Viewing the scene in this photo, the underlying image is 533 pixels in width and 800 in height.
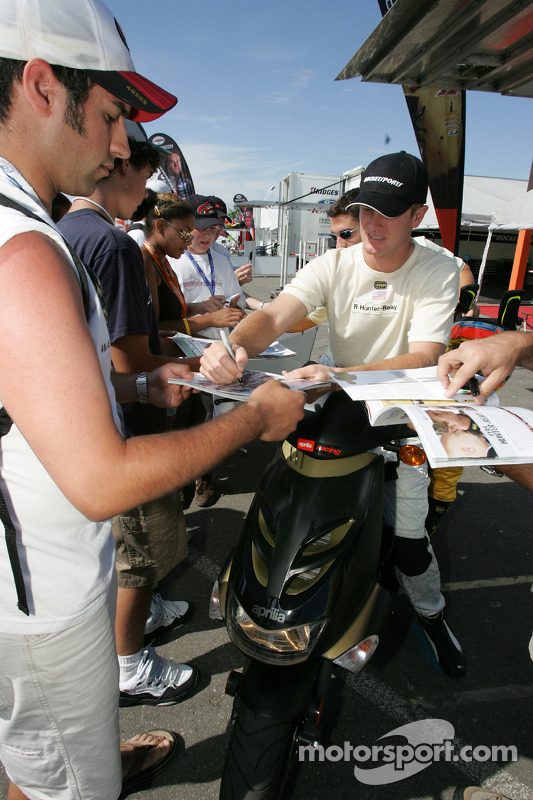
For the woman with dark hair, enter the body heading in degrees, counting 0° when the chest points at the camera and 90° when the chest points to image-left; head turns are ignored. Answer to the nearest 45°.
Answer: approximately 270°

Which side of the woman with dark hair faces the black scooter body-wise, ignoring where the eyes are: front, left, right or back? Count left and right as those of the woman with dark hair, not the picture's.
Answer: right

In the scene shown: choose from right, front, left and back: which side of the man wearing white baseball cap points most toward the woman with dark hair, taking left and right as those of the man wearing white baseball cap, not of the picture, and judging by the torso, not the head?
left

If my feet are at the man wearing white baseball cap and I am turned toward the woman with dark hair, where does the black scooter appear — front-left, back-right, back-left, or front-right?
front-right

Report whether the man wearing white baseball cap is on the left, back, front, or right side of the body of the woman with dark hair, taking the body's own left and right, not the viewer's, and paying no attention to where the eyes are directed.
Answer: right

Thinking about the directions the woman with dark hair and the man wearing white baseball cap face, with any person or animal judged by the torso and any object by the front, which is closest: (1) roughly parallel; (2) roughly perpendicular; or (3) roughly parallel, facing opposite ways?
roughly parallel

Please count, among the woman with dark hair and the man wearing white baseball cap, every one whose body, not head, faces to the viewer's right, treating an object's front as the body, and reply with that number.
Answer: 2

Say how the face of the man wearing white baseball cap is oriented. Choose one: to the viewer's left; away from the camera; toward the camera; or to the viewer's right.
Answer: to the viewer's right

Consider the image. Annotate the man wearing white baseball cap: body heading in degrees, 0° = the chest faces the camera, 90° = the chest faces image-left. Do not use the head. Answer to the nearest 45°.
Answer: approximately 270°

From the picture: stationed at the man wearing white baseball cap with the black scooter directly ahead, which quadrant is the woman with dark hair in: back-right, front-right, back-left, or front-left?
front-left
